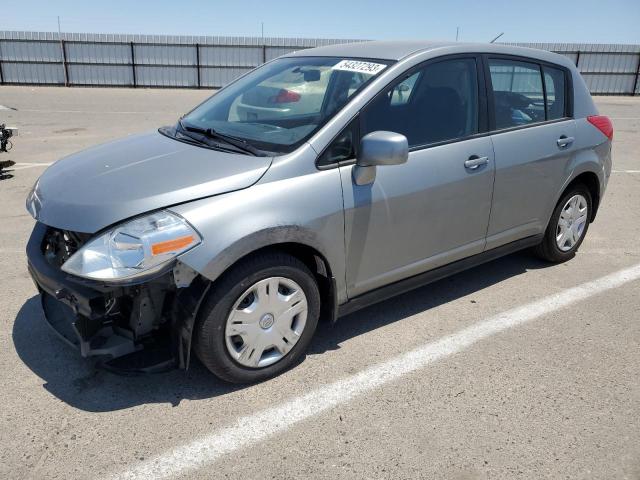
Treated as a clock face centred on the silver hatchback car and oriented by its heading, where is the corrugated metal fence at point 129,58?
The corrugated metal fence is roughly at 4 o'clock from the silver hatchback car.

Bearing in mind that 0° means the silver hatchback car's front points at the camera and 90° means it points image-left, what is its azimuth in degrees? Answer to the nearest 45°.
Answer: approximately 45°
